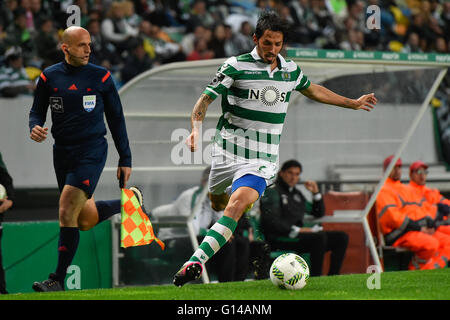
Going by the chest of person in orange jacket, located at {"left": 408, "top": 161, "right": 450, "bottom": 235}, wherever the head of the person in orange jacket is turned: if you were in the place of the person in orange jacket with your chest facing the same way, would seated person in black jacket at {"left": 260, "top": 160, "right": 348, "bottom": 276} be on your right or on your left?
on your right

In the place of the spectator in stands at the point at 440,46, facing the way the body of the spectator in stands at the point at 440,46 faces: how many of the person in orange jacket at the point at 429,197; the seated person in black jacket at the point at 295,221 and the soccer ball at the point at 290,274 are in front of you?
3

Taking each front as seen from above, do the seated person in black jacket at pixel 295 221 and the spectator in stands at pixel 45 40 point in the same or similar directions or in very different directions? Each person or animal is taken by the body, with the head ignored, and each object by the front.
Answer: same or similar directions

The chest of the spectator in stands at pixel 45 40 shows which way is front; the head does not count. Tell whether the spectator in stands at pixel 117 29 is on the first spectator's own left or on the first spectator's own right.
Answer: on the first spectator's own left

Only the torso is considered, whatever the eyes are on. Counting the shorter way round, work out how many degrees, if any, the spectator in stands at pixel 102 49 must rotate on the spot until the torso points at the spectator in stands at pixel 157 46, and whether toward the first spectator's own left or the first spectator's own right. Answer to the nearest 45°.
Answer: approximately 90° to the first spectator's own left

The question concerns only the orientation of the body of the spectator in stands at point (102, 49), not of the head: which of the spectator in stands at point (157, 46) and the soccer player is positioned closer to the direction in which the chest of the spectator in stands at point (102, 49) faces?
the soccer player

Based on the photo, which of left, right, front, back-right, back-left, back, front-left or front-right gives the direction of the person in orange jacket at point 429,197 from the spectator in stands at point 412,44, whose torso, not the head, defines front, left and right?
front

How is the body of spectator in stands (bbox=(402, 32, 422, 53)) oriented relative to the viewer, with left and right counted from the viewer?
facing the viewer

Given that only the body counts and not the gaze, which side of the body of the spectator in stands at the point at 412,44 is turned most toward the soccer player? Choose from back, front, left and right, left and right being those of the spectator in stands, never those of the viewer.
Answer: front

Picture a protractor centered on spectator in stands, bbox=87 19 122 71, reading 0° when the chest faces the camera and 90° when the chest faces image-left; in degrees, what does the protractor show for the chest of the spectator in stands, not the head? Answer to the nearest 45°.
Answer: approximately 315°

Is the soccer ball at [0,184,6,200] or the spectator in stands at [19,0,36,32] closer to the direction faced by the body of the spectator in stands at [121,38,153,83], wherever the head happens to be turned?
the soccer ball

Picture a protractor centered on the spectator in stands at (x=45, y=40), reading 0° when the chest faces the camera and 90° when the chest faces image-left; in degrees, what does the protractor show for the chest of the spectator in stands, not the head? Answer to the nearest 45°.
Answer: approximately 315°

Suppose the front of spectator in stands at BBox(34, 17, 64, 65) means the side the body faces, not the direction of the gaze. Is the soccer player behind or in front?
in front

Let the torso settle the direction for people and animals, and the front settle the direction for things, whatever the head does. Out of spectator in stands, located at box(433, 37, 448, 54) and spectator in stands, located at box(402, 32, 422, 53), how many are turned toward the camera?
2

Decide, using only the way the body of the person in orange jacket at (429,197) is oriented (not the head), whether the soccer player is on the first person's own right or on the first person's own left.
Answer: on the first person's own right

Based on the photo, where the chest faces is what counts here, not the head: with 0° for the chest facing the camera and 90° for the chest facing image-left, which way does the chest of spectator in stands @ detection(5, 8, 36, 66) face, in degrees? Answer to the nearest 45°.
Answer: approximately 315°
